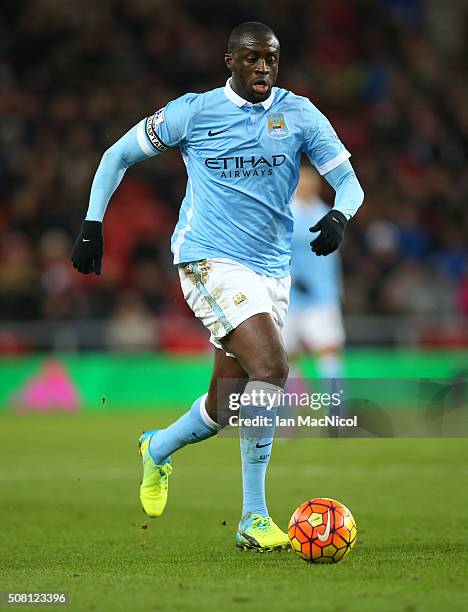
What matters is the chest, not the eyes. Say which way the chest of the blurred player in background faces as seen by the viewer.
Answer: toward the camera

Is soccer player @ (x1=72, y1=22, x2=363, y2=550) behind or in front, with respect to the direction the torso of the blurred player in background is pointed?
in front

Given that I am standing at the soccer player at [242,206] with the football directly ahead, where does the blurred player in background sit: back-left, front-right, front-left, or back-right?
back-left

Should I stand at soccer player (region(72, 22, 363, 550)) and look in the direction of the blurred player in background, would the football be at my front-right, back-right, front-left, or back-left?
back-right

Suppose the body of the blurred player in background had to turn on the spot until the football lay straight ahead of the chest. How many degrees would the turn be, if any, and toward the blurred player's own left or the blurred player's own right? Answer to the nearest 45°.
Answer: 0° — they already face it
